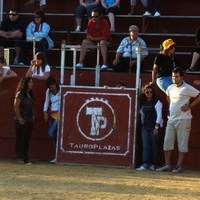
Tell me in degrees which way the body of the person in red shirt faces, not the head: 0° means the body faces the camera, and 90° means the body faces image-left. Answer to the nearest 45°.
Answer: approximately 45°

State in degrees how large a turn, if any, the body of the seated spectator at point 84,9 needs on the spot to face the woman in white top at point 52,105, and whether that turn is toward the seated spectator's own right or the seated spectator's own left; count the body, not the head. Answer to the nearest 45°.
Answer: approximately 45° to the seated spectator's own left

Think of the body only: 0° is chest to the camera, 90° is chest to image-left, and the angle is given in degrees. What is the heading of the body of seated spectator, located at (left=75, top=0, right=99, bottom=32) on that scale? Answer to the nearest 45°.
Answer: approximately 45°

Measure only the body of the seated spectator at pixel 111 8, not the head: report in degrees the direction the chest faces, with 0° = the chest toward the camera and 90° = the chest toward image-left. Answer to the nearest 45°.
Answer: approximately 0°
